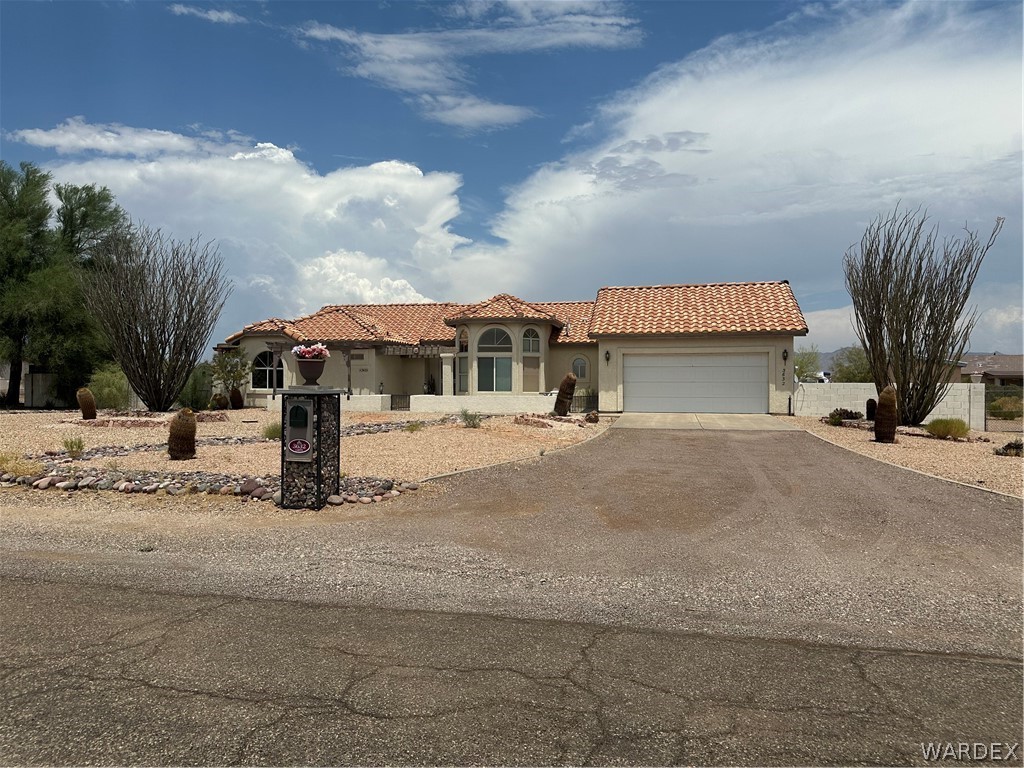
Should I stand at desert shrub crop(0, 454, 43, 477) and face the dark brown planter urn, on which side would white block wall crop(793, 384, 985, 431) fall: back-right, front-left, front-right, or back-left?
front-left

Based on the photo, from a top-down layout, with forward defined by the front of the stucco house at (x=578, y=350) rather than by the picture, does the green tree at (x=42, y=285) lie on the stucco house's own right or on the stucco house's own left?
on the stucco house's own right

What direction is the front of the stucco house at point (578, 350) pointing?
toward the camera

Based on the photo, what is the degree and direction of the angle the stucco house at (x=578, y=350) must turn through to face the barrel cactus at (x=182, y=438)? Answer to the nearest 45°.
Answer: approximately 45° to its right

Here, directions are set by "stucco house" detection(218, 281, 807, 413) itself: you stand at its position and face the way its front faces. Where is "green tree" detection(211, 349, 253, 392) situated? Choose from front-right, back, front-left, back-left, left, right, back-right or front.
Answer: right

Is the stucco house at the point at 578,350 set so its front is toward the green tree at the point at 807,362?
no

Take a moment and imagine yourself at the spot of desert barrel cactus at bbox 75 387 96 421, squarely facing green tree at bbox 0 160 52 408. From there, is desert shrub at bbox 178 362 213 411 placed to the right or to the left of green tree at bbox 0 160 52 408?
right

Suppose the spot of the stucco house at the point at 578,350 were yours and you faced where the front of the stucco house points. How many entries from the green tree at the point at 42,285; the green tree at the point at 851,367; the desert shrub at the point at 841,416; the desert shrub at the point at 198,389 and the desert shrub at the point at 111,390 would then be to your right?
3

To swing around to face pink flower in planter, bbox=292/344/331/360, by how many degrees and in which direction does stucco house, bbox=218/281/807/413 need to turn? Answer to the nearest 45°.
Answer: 0° — it already faces it

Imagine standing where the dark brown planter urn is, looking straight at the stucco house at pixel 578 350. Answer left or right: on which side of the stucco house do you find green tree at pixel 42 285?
left

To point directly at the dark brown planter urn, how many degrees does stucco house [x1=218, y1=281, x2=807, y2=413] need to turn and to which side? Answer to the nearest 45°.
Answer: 0° — it already faces it

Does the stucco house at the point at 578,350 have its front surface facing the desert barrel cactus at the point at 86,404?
no

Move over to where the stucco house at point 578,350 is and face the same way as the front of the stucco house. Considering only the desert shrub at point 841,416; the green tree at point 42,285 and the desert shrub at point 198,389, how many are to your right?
2

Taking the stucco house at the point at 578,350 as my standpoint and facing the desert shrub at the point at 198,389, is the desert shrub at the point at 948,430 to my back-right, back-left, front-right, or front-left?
back-left

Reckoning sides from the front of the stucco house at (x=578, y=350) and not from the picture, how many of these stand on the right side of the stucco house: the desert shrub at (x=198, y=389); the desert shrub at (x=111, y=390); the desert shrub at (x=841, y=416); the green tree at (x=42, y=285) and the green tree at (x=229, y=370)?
4

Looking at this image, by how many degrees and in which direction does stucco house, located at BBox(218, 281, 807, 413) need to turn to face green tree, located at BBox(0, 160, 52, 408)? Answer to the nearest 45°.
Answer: approximately 90° to its right

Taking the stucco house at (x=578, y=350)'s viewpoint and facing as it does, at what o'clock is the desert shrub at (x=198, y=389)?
The desert shrub is roughly at 3 o'clock from the stucco house.

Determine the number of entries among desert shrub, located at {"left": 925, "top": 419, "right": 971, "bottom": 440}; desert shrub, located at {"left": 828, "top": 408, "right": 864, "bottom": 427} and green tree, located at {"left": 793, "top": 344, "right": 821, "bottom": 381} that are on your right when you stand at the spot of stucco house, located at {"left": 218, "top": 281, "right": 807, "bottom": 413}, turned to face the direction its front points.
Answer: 0

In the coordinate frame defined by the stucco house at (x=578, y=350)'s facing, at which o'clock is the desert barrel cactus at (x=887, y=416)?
The desert barrel cactus is roughly at 11 o'clock from the stucco house.

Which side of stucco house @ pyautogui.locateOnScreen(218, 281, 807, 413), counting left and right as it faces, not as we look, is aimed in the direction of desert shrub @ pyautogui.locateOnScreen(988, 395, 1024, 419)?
left

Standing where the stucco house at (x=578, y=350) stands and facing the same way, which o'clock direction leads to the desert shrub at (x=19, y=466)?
The desert shrub is roughly at 1 o'clock from the stucco house.

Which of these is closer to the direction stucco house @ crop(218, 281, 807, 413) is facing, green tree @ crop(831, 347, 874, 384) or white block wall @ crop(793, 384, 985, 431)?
the white block wall
